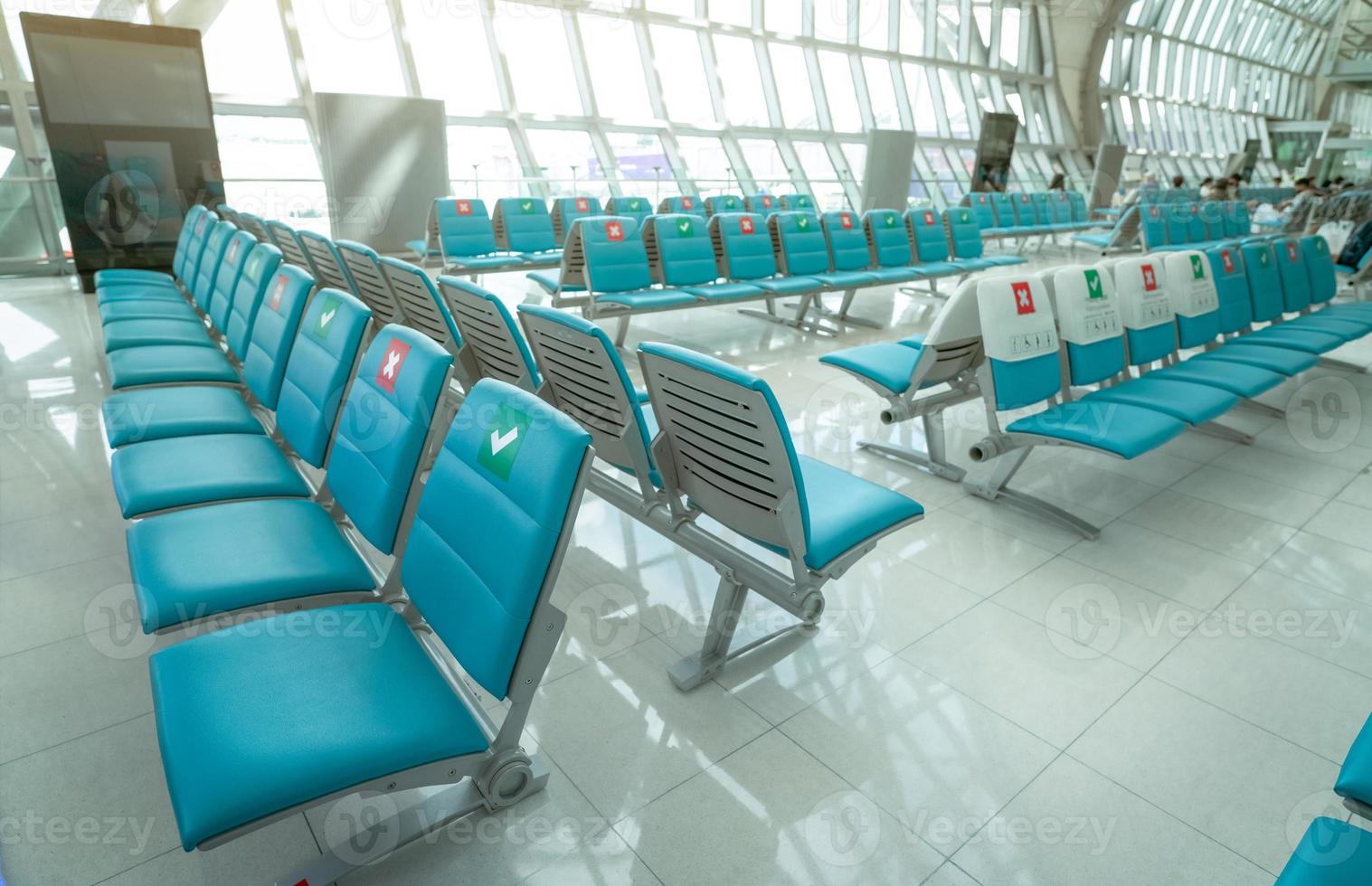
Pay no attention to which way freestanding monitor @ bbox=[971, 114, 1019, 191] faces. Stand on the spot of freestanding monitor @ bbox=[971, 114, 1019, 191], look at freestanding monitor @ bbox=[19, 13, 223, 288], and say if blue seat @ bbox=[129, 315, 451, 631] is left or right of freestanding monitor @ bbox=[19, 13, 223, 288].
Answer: left

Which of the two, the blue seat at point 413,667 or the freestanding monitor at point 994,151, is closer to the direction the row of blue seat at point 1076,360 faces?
the blue seat

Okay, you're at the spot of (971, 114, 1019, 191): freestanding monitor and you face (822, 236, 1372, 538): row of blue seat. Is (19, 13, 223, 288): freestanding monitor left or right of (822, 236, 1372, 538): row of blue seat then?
right

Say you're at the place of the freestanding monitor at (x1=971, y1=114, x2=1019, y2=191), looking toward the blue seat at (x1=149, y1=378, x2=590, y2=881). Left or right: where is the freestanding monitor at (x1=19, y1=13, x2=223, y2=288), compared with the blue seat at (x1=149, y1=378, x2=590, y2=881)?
right
